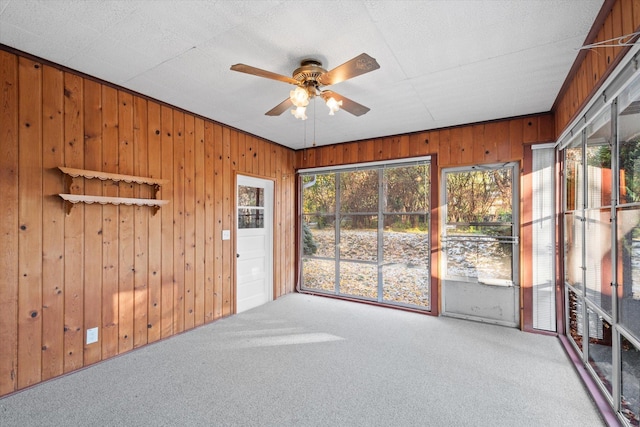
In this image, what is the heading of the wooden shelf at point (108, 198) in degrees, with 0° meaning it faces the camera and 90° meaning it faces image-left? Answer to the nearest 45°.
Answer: approximately 315°

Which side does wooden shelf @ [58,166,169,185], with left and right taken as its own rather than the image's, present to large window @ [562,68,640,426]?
front

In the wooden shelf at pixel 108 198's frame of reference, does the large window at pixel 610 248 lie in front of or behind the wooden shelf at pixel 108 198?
in front

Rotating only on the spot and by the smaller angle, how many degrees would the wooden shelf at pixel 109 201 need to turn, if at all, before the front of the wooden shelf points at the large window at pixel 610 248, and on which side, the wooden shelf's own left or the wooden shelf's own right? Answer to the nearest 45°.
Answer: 0° — it already faces it

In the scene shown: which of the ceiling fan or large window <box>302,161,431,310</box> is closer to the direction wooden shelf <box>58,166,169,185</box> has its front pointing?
the ceiling fan

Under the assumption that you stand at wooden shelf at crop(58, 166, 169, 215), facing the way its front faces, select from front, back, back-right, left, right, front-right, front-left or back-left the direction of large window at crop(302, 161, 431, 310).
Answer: front-left

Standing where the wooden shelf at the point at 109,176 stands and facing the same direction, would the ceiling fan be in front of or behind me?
in front

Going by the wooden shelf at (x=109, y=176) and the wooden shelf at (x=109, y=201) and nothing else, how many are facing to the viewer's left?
0

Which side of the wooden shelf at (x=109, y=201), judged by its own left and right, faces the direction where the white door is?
left

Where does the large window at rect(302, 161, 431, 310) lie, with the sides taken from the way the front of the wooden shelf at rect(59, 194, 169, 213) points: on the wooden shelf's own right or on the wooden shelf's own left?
on the wooden shelf's own left
